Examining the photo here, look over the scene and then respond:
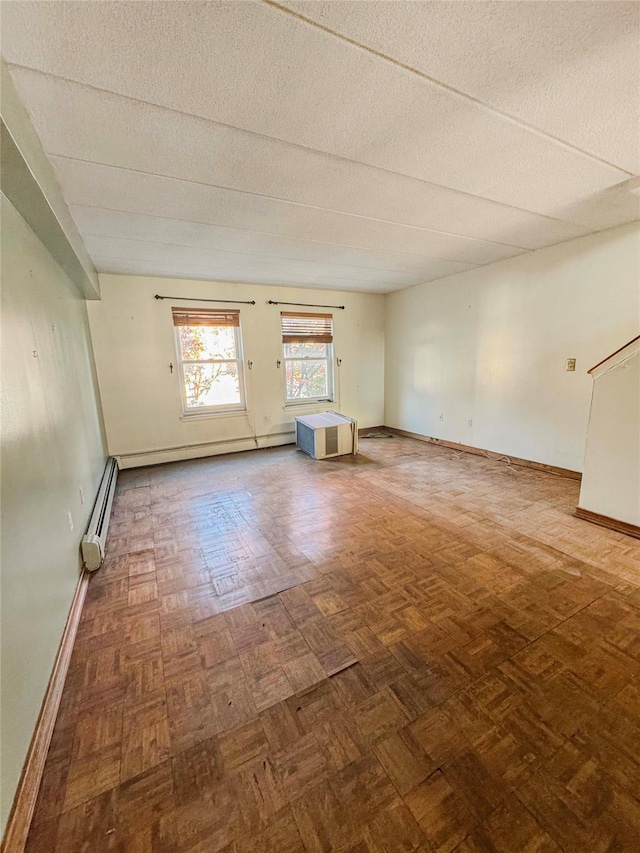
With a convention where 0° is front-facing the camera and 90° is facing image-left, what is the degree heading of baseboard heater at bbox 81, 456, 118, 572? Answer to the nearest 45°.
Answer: approximately 270°

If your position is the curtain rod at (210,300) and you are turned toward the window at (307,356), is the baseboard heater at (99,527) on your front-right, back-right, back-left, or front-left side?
back-right

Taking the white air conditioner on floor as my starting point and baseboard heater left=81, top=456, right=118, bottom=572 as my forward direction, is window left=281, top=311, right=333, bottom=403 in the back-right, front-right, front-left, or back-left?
back-right

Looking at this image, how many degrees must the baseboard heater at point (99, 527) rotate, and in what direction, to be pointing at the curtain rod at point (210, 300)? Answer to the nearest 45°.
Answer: approximately 45° to its left

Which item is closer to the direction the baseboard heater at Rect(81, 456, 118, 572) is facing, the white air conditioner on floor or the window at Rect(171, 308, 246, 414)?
the white air conditioner on floor

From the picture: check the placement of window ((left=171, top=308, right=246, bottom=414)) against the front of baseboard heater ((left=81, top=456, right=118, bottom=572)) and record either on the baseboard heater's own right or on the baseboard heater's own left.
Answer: on the baseboard heater's own left

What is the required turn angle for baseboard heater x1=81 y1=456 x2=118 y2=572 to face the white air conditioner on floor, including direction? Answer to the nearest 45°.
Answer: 0° — it already faces it

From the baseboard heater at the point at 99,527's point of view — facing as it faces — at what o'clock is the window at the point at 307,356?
The window is roughly at 11 o'clock from the baseboard heater.
